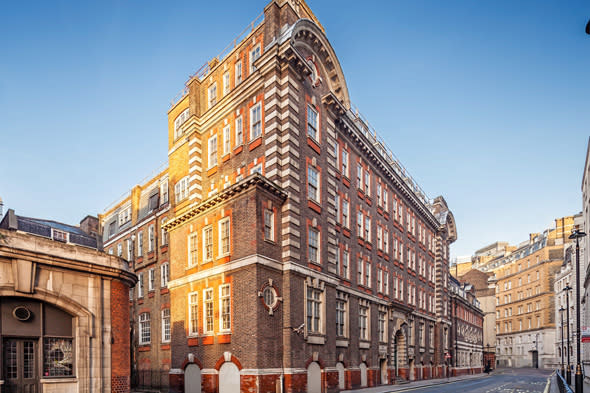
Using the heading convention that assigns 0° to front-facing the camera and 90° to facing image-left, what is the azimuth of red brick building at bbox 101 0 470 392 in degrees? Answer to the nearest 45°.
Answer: approximately 315°

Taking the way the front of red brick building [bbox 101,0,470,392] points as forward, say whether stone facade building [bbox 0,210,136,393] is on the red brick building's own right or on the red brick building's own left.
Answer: on the red brick building's own right
